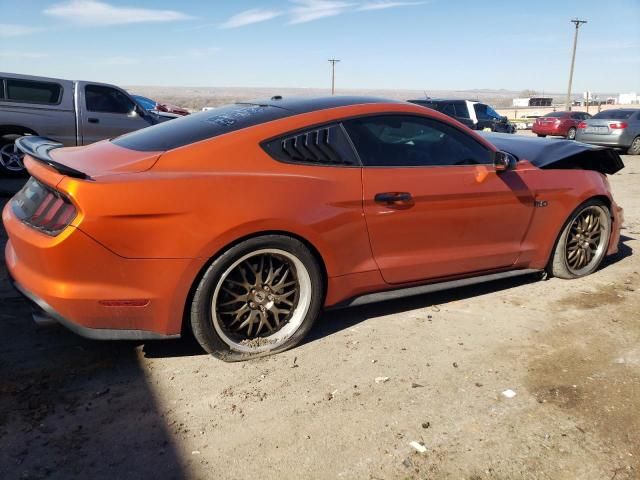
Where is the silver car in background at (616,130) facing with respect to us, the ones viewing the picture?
facing away from the viewer and to the right of the viewer

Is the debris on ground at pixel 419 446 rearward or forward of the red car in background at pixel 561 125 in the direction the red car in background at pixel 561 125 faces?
rearward

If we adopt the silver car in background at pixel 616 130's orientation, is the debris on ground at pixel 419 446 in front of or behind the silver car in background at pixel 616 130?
behind

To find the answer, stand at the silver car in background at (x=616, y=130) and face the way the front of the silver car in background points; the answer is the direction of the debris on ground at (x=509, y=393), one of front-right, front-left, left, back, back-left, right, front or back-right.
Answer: back-right

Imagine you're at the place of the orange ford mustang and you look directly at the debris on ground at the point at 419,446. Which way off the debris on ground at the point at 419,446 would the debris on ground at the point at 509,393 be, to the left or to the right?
left

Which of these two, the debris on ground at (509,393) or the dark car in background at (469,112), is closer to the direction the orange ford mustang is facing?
the dark car in background

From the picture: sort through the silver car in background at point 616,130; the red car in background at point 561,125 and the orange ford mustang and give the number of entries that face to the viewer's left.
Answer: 0

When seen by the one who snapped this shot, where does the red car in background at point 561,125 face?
facing away from the viewer and to the right of the viewer

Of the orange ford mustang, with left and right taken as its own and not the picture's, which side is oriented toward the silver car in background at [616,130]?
front

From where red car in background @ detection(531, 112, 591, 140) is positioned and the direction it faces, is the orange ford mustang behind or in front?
behind

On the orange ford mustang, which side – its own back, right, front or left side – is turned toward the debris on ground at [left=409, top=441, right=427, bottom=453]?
right
